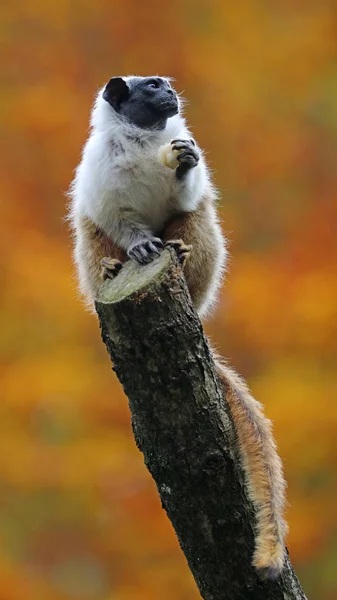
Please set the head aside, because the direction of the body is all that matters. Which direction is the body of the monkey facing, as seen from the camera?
toward the camera
